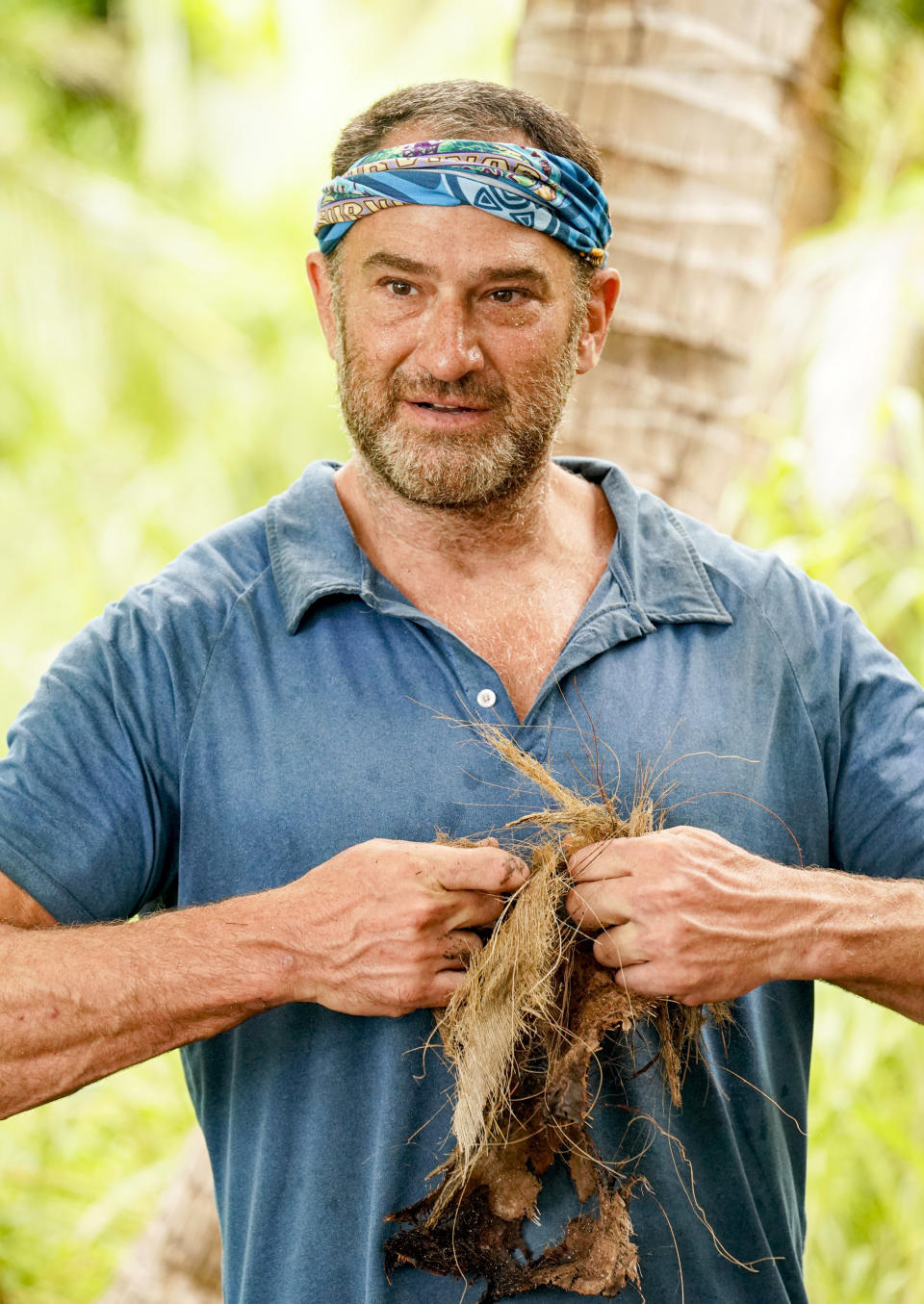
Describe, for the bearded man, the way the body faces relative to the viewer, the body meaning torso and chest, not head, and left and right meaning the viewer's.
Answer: facing the viewer

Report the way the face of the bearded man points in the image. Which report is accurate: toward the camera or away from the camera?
toward the camera

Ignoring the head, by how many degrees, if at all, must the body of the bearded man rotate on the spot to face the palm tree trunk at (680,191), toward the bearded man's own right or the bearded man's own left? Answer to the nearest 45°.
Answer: approximately 180°
